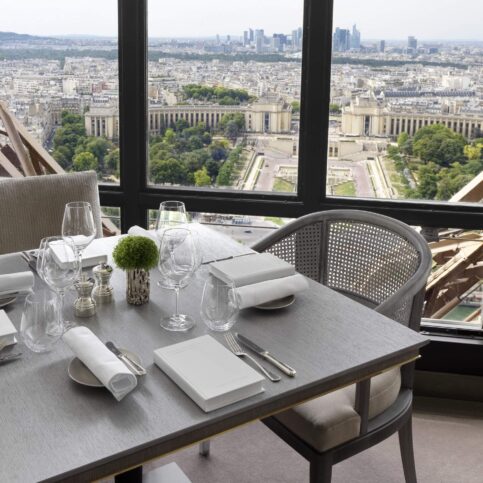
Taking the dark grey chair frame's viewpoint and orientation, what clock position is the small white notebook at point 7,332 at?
The small white notebook is roughly at 12 o'clock from the dark grey chair frame.

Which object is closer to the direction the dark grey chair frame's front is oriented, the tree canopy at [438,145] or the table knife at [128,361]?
the table knife

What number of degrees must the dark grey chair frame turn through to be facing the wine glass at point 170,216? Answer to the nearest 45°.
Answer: approximately 45° to its right

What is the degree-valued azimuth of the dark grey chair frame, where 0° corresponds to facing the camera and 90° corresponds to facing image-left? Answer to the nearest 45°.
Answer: approximately 45°

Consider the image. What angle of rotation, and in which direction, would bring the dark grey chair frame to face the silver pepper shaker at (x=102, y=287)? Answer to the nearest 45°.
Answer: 0° — it already faces it
